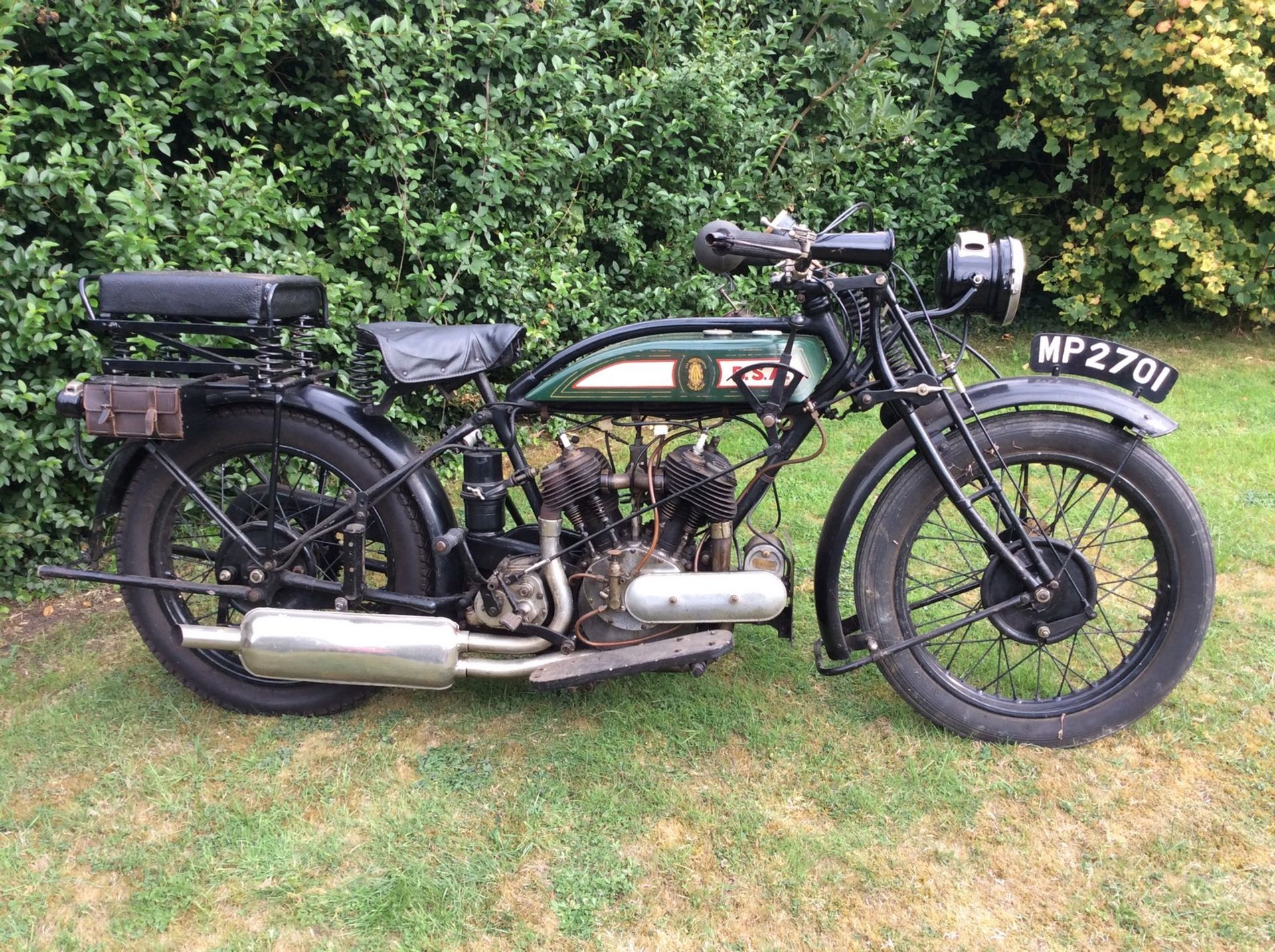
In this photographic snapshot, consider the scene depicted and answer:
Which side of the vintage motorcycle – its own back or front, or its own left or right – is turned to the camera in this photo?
right

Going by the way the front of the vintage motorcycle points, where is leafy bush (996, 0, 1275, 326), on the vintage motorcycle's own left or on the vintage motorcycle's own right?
on the vintage motorcycle's own left
